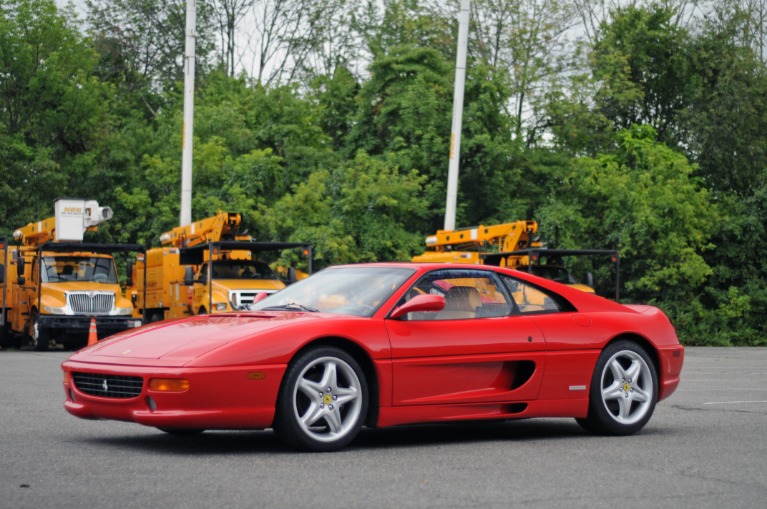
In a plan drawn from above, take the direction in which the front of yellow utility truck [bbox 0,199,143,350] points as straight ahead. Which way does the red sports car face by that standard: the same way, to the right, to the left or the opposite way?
to the right

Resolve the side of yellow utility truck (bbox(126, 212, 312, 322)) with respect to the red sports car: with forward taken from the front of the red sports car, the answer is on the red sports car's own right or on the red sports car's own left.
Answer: on the red sports car's own right

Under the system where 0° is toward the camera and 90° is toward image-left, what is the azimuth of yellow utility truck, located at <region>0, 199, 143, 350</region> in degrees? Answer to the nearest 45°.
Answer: approximately 315°

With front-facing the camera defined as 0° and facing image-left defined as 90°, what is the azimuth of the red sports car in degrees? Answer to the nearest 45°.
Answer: approximately 45°

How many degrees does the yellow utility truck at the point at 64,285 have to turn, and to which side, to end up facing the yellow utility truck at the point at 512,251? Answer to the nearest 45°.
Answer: approximately 45° to its left

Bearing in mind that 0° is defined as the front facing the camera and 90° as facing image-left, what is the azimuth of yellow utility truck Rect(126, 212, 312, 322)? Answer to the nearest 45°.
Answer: approximately 315°

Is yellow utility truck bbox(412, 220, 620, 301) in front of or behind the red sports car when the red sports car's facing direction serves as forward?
behind
